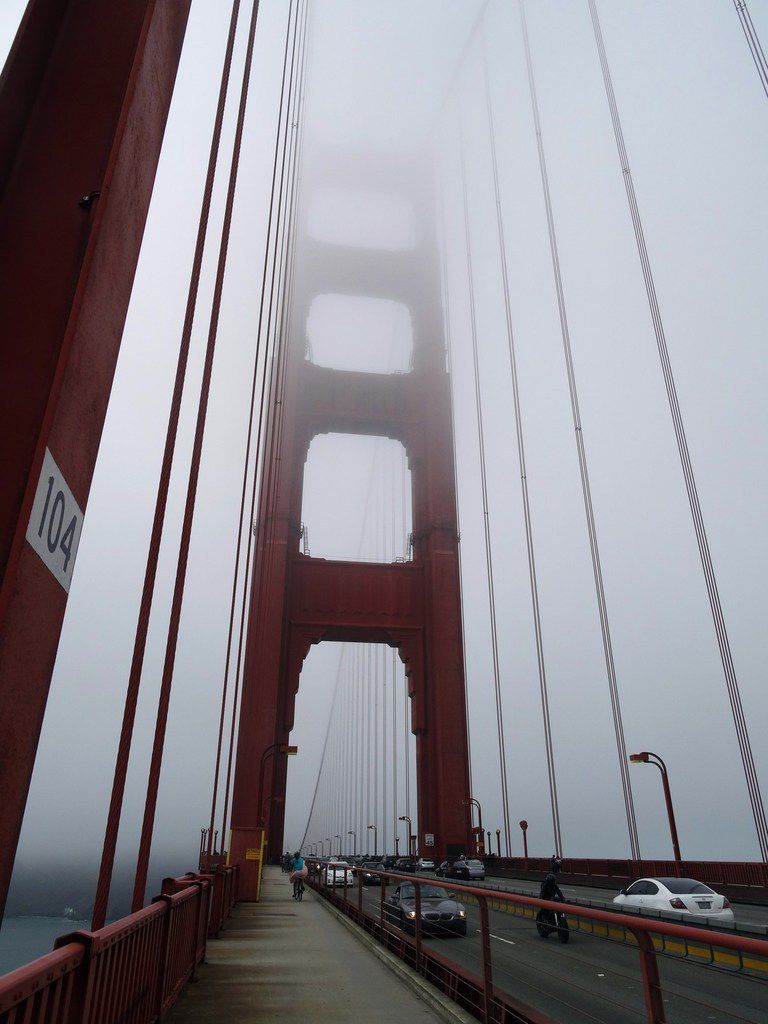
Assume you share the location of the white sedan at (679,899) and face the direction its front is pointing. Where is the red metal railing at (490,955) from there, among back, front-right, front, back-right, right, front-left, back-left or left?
back-left

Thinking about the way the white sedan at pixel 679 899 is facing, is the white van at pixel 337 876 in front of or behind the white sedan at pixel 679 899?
in front

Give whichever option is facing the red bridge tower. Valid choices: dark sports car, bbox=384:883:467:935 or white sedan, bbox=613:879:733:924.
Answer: the white sedan

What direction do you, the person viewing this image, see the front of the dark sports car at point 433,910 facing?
facing the viewer and to the right of the viewer

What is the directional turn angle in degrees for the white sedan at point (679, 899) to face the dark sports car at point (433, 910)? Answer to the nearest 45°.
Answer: approximately 90° to its left

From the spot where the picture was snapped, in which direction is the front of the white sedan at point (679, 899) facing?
facing away from the viewer and to the left of the viewer

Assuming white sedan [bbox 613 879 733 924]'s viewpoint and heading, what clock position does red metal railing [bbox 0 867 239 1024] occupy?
The red metal railing is roughly at 8 o'clock from the white sedan.

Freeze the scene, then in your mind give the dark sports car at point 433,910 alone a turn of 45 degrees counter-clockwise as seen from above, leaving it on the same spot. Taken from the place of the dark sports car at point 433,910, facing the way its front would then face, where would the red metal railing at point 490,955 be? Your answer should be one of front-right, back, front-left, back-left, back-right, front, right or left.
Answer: right

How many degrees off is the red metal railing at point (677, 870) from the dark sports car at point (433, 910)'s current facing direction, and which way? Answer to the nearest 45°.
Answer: approximately 90° to its left

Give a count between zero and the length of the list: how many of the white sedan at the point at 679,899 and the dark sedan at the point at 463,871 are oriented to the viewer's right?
0

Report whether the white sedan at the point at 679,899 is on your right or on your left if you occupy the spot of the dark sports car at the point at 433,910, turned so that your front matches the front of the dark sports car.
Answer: on your left
